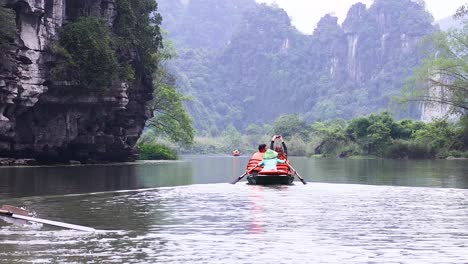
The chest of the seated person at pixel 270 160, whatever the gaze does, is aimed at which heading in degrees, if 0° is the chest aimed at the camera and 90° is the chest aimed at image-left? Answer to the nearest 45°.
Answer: approximately 180°
